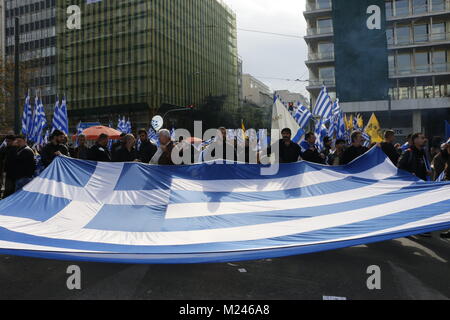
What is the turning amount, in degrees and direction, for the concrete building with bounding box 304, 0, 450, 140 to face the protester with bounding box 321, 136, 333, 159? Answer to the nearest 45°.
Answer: approximately 45° to its left

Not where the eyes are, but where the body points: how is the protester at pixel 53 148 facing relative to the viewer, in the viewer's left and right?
facing the viewer and to the right of the viewer

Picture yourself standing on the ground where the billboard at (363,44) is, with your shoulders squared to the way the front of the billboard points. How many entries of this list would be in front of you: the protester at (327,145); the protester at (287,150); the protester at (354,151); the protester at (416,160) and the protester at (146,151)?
5

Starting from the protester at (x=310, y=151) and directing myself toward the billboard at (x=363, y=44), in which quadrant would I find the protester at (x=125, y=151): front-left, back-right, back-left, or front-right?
back-left

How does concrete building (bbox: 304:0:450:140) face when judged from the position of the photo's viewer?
facing the viewer and to the left of the viewer

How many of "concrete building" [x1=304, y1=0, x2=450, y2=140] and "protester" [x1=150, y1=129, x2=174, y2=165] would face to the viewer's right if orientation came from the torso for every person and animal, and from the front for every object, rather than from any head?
0

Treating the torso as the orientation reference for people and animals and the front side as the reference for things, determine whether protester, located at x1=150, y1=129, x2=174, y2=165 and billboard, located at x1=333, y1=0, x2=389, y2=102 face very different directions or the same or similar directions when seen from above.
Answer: same or similar directions

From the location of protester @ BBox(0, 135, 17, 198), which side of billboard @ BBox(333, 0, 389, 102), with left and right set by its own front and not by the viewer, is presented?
front

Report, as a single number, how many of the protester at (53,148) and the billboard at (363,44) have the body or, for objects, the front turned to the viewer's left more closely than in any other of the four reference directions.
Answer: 0

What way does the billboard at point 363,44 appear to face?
toward the camera

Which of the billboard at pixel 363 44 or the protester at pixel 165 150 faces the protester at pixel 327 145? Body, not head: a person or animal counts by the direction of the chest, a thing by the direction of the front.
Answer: the billboard

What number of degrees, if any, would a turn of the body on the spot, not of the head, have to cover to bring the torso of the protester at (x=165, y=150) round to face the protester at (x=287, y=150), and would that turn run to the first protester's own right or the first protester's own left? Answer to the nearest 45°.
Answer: approximately 135° to the first protester's own left

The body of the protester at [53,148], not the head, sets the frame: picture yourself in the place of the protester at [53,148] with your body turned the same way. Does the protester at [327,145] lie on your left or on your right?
on your left

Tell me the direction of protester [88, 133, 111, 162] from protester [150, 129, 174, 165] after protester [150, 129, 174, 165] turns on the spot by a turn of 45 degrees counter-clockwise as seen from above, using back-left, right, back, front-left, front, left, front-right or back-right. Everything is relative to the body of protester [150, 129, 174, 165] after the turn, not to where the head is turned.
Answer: back-right

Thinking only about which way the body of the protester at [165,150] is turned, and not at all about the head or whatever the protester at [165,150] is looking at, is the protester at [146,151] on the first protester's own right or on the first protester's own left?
on the first protester's own right

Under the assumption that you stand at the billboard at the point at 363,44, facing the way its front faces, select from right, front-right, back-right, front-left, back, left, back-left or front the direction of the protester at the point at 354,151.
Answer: front
